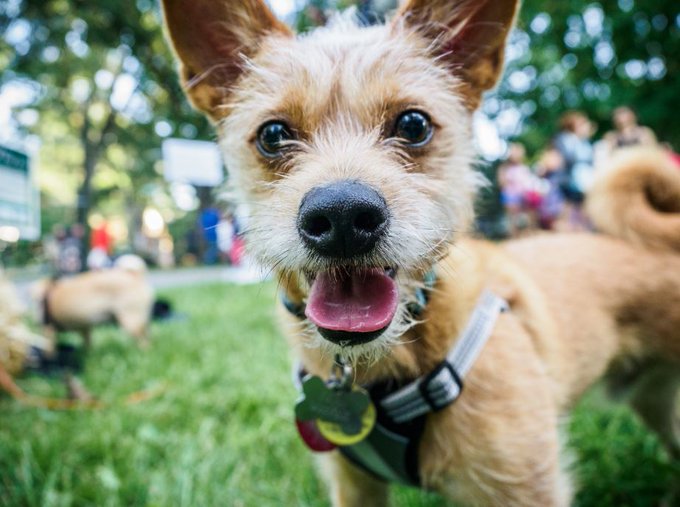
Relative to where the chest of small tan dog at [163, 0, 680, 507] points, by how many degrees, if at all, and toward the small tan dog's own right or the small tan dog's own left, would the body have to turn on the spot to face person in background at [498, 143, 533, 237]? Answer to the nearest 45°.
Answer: approximately 135° to the small tan dog's own right

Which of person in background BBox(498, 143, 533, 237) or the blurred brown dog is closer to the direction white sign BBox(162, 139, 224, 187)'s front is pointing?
the blurred brown dog

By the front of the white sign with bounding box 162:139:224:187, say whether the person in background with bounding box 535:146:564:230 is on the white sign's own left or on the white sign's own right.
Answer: on the white sign's own left

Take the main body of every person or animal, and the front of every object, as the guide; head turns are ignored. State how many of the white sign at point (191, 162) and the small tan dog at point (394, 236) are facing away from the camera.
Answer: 0

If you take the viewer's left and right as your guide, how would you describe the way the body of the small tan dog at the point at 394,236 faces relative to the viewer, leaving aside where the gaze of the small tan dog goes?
facing the viewer and to the left of the viewer

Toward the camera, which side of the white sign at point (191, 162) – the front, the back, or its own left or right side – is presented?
front
